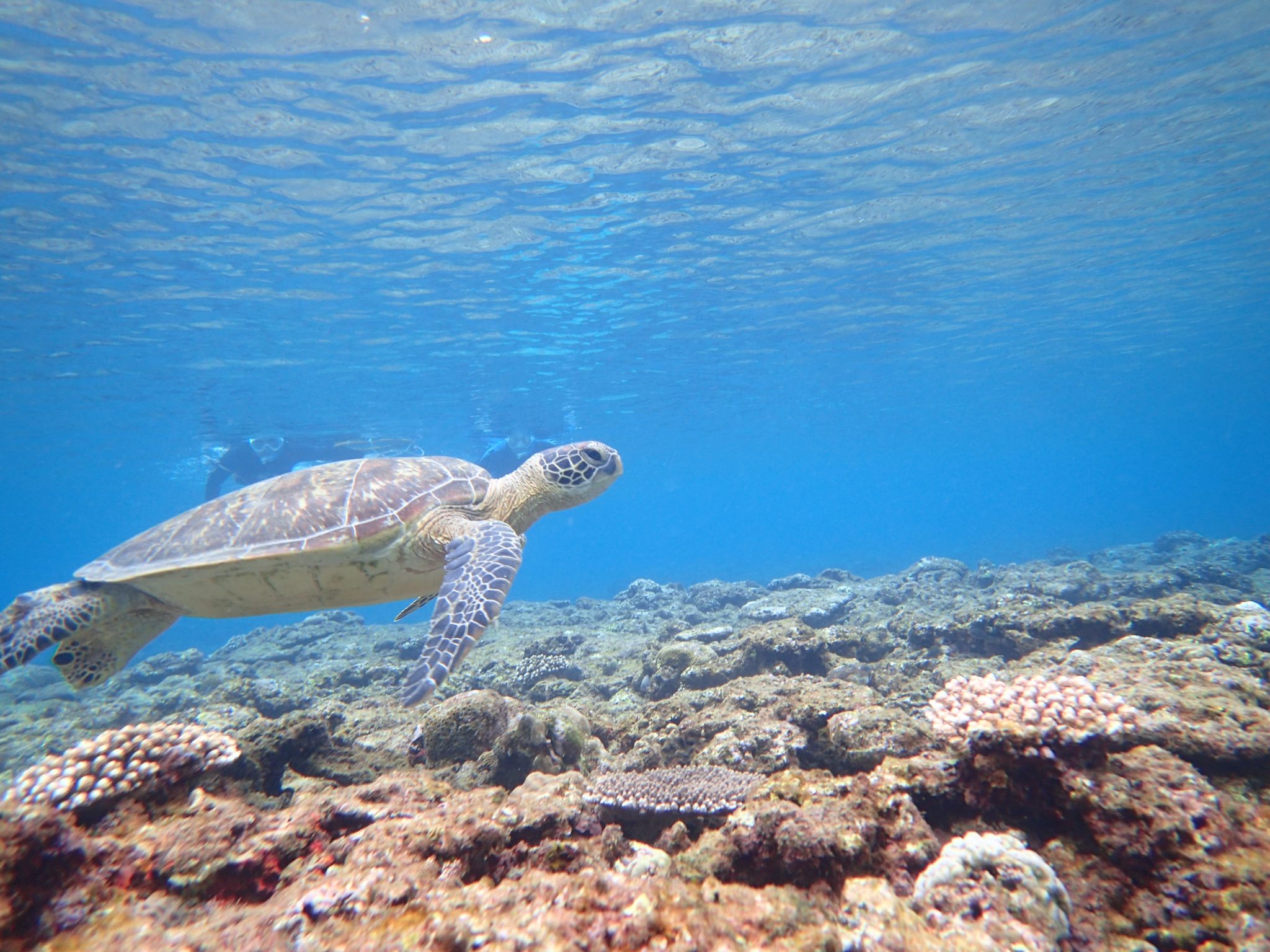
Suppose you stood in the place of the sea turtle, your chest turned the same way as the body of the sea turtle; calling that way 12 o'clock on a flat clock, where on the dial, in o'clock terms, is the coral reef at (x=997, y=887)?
The coral reef is roughly at 2 o'clock from the sea turtle.

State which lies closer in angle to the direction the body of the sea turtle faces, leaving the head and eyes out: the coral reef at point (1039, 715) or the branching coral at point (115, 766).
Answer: the coral reef

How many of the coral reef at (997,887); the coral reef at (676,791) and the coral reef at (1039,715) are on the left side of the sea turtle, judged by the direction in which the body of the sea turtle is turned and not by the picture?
0

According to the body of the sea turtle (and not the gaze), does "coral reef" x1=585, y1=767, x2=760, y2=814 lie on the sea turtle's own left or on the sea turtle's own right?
on the sea turtle's own right

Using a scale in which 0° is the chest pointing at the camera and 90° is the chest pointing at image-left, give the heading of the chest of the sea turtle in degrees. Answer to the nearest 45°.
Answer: approximately 270°

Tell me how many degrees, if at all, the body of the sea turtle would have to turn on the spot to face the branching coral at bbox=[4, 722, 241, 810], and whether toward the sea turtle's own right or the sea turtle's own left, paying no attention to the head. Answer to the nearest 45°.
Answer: approximately 90° to the sea turtle's own right

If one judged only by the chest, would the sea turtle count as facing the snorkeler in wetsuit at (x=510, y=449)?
no
